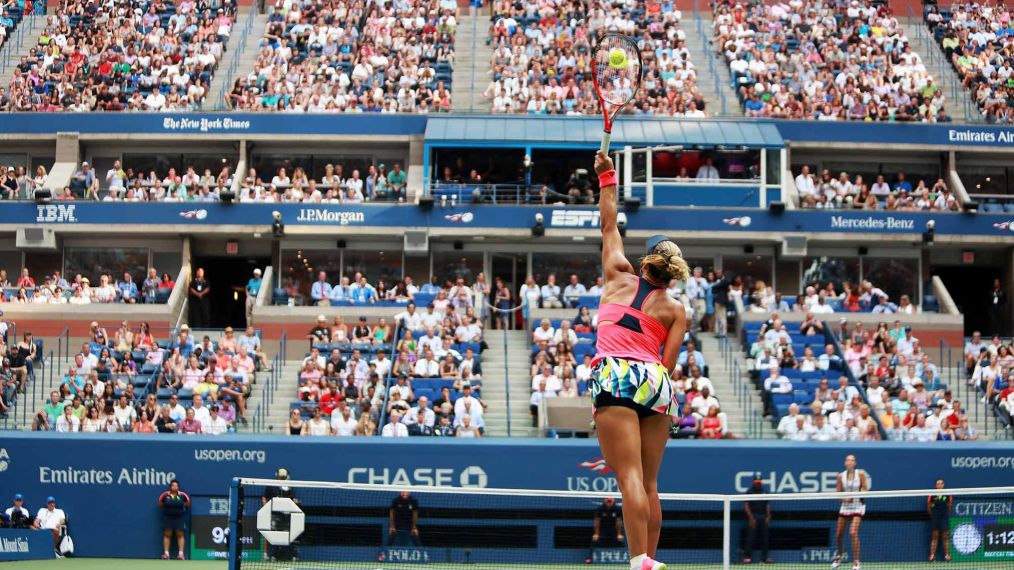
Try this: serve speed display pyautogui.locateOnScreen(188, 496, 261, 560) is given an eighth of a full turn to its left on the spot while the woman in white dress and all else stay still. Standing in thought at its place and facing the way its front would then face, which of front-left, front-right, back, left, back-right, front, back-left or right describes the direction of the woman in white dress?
front

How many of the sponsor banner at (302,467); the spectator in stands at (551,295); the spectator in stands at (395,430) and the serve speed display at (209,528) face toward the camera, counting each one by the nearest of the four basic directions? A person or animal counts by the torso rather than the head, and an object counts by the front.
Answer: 4

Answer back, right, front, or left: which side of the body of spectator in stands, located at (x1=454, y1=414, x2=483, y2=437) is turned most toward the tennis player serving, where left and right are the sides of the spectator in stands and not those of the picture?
front

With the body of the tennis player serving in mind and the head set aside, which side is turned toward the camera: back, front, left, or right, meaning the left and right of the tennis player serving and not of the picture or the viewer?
back

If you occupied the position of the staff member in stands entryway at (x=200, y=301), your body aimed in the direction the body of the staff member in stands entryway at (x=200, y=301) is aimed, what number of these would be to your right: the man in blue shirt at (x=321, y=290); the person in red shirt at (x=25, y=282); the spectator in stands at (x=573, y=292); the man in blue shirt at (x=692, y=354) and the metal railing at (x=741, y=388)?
1

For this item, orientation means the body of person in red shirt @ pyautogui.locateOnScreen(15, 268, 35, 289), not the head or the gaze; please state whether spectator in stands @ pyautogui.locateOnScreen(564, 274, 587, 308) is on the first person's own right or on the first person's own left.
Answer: on the first person's own left

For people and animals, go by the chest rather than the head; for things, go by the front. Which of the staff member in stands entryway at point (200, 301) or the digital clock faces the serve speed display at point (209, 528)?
the staff member in stands entryway

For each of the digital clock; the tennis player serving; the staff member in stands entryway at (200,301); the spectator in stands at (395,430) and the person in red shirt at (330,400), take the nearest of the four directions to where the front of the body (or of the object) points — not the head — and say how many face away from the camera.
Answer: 1

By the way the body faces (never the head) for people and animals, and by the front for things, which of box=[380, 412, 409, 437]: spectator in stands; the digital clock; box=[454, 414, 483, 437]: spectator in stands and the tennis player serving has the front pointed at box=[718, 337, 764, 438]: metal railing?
the tennis player serving

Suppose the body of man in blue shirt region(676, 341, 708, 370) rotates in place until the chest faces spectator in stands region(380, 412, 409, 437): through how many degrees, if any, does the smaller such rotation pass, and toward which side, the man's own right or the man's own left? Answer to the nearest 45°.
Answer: approximately 45° to the man's own right

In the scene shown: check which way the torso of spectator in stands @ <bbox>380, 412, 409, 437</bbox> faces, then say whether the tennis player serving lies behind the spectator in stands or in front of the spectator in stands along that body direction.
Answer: in front

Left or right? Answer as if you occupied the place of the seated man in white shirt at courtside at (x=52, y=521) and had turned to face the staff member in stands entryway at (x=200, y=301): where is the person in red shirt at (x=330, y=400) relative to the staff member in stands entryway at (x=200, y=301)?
right

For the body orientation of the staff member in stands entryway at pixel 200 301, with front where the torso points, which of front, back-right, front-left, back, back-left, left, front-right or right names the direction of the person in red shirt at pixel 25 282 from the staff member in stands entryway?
right

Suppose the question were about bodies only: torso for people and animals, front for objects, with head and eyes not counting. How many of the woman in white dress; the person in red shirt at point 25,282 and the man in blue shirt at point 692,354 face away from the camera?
0

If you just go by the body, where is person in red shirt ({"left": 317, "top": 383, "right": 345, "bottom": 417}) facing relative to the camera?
toward the camera

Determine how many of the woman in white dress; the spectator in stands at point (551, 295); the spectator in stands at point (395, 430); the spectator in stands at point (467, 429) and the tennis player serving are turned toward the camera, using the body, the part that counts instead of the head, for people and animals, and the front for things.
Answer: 4

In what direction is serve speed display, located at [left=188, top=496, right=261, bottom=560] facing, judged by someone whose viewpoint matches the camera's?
facing the viewer

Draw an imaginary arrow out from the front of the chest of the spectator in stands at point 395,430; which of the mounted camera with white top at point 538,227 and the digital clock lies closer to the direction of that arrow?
the digital clock

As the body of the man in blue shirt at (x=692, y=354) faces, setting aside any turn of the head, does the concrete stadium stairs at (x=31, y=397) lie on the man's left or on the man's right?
on the man's right

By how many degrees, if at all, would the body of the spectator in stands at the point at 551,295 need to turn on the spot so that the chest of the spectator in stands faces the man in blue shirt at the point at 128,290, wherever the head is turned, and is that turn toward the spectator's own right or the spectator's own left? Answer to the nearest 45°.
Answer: approximately 90° to the spectator's own right

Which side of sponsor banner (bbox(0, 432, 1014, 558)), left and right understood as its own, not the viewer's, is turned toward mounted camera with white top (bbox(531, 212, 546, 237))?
back
